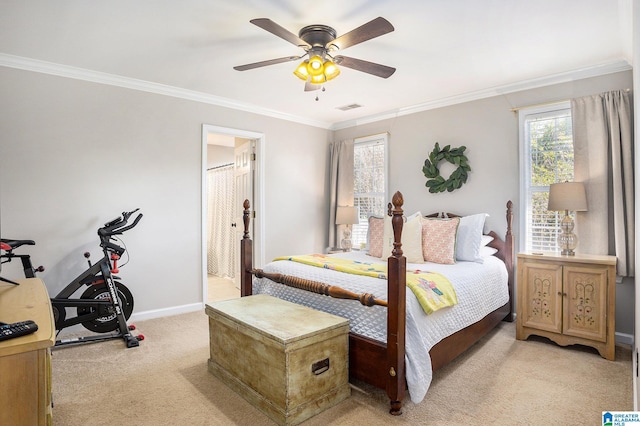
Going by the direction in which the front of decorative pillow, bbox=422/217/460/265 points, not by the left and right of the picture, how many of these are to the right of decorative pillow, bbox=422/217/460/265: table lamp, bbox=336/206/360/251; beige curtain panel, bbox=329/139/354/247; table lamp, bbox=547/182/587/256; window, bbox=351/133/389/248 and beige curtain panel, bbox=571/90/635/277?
3

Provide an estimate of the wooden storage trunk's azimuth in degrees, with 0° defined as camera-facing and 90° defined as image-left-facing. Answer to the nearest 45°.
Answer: approximately 45°

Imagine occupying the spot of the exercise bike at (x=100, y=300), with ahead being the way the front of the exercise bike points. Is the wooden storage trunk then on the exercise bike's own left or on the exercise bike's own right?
on the exercise bike's own right

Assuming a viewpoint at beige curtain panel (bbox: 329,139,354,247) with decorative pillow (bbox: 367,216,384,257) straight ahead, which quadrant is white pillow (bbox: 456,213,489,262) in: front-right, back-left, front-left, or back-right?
front-left

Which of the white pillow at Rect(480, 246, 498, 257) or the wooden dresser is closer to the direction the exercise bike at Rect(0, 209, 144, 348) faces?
the white pillow

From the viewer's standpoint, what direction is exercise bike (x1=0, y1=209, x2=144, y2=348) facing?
to the viewer's right

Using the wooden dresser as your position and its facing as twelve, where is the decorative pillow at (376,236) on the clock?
The decorative pillow is roughly at 11 o'clock from the wooden dresser.

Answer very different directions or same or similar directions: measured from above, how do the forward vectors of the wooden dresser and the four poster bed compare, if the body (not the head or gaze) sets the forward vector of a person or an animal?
very different directions

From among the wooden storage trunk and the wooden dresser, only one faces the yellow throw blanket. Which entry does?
the wooden dresser

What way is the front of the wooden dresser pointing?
to the viewer's right

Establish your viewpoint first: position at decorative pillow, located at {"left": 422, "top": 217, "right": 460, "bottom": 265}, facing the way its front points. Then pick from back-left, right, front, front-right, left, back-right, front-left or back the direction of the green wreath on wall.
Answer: back-right

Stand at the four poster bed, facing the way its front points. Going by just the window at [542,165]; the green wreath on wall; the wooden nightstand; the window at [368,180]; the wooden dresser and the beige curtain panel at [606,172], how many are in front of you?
1

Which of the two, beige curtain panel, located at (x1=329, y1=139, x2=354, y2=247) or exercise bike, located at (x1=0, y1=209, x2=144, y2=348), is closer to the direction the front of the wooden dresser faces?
the beige curtain panel

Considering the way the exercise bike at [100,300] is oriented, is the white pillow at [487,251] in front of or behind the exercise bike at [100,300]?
in front

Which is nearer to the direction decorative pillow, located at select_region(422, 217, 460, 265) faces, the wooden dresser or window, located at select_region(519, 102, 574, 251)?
the wooden dresser
